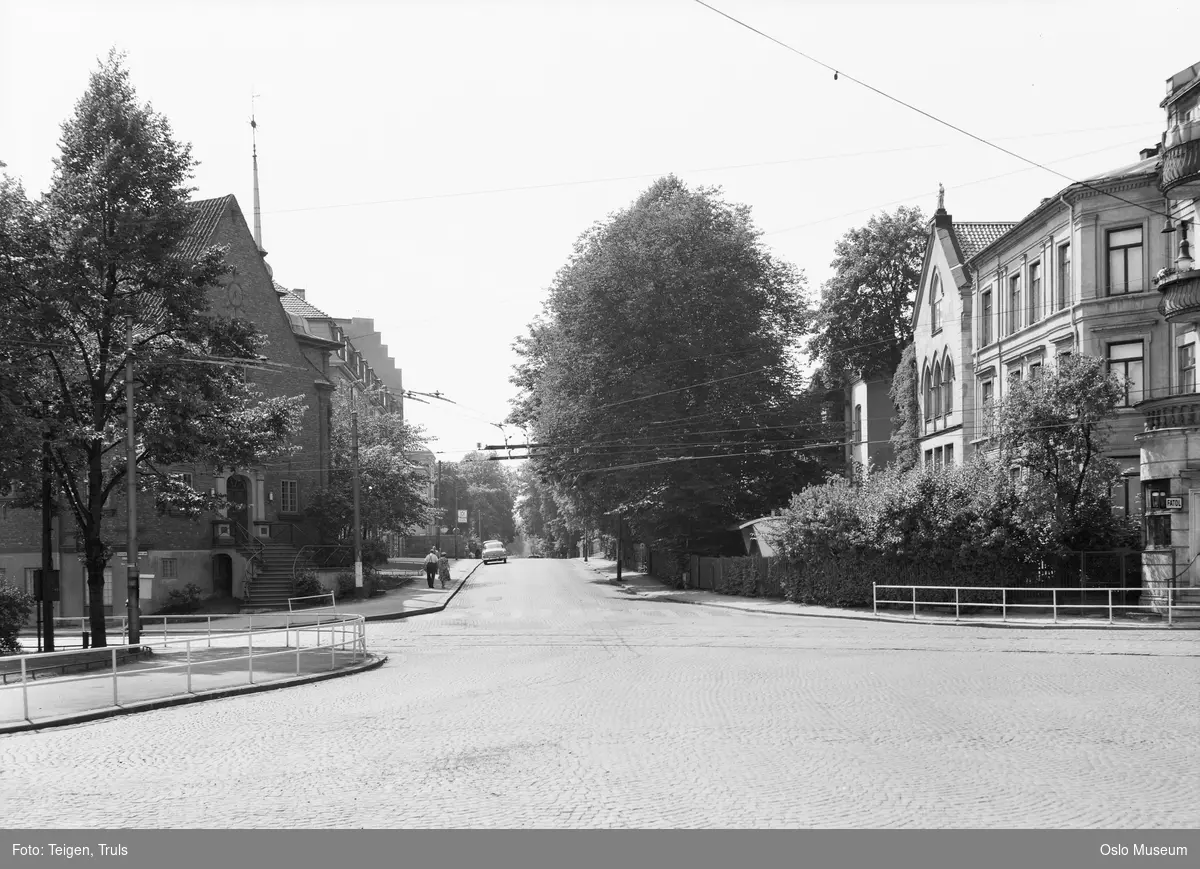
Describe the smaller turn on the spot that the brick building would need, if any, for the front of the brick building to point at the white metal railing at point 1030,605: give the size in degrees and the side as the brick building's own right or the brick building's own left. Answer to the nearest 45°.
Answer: approximately 45° to the brick building's own left

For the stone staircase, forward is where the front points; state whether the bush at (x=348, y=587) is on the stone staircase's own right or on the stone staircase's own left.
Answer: on the stone staircase's own left

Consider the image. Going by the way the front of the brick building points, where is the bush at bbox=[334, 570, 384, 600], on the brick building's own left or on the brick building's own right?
on the brick building's own left
